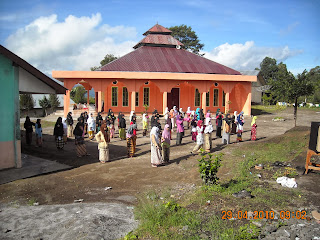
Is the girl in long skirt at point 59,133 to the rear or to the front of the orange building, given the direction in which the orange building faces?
to the front

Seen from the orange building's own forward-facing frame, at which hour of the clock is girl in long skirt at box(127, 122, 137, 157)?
The girl in long skirt is roughly at 12 o'clock from the orange building.

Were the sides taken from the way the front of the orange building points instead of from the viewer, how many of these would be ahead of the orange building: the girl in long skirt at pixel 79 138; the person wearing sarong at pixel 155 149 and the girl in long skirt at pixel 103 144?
3

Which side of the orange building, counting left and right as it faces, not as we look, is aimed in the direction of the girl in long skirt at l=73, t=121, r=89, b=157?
front

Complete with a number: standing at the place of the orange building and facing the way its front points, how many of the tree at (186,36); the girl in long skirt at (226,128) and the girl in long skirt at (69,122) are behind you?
1

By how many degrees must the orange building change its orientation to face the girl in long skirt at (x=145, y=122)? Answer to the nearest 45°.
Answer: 0° — it already faces them

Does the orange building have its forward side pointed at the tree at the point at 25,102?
no

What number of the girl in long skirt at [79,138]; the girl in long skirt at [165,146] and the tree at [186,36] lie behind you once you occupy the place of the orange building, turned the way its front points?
1

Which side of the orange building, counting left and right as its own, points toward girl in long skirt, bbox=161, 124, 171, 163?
front

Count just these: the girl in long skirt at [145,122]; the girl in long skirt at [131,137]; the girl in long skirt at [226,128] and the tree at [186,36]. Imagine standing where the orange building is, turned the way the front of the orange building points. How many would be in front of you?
3

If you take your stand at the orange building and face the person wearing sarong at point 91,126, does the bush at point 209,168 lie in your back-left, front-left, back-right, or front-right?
front-left

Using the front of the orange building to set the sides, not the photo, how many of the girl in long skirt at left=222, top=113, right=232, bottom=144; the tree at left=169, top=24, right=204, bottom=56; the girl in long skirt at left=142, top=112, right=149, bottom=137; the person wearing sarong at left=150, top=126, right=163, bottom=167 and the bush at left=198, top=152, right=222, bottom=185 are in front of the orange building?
4

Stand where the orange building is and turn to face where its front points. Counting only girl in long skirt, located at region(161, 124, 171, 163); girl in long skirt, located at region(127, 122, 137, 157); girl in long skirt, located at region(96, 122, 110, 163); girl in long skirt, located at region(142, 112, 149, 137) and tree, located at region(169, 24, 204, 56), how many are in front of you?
4

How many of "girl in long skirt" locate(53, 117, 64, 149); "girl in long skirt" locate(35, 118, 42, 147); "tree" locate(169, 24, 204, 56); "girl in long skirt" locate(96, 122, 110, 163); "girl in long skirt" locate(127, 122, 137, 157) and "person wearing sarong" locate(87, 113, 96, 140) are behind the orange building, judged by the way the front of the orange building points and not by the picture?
1

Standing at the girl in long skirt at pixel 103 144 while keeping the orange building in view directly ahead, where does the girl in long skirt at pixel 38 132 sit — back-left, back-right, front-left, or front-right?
front-left

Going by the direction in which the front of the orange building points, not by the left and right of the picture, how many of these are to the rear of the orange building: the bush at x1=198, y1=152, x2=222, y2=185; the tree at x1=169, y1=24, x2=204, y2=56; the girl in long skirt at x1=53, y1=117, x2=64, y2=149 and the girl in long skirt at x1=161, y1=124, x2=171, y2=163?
1

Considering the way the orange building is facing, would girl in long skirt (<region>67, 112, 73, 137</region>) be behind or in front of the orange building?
in front

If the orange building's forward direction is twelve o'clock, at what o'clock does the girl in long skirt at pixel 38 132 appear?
The girl in long skirt is roughly at 1 o'clock from the orange building.

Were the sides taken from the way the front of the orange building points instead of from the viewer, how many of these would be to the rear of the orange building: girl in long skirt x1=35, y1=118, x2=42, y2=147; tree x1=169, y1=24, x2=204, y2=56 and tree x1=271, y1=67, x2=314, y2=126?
1

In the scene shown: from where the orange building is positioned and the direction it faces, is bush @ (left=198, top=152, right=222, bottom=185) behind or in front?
in front
